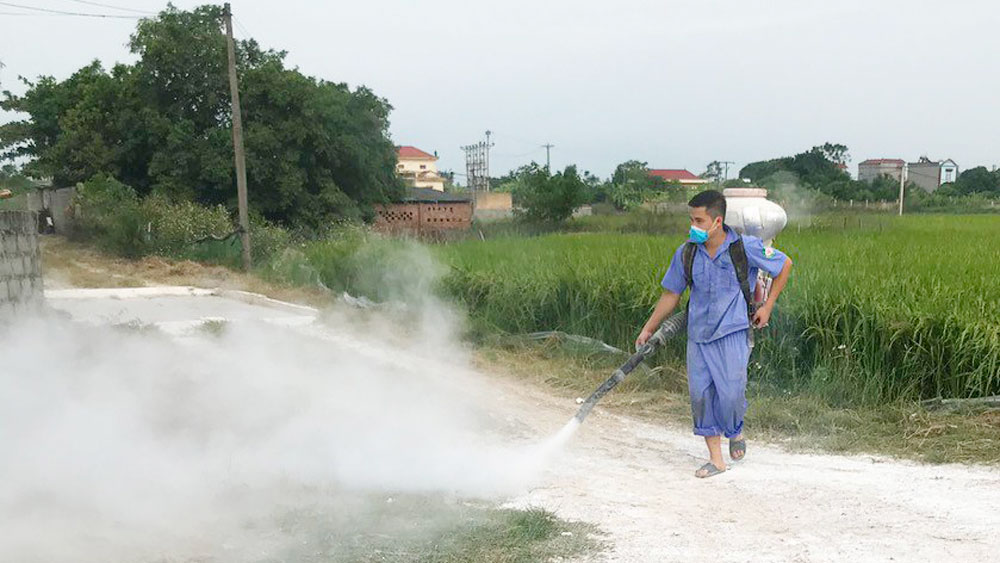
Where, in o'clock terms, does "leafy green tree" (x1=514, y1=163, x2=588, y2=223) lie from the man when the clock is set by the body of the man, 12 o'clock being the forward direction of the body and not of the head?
The leafy green tree is roughly at 4 o'clock from the man.

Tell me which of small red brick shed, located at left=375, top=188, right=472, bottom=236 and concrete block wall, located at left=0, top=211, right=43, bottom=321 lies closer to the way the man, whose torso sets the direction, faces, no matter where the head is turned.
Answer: the concrete block wall

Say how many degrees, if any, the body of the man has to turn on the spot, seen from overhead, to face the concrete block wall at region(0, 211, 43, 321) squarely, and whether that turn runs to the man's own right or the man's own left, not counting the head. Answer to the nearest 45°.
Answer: approximately 45° to the man's own right

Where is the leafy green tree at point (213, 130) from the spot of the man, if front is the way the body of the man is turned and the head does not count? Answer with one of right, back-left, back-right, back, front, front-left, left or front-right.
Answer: right

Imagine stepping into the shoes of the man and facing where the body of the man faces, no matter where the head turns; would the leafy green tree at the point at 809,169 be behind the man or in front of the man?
behind

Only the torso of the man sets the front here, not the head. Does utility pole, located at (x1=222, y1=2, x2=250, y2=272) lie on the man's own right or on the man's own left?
on the man's own right

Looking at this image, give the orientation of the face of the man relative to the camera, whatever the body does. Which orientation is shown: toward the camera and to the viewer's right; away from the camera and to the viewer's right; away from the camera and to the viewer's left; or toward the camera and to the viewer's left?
toward the camera and to the viewer's left

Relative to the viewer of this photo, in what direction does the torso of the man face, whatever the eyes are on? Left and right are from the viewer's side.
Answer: facing the viewer and to the left of the viewer

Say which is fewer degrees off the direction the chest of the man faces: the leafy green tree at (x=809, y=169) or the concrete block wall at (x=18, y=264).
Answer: the concrete block wall

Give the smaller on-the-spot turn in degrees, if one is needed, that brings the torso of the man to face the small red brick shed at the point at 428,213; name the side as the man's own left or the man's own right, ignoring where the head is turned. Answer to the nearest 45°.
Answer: approximately 90° to the man's own right
